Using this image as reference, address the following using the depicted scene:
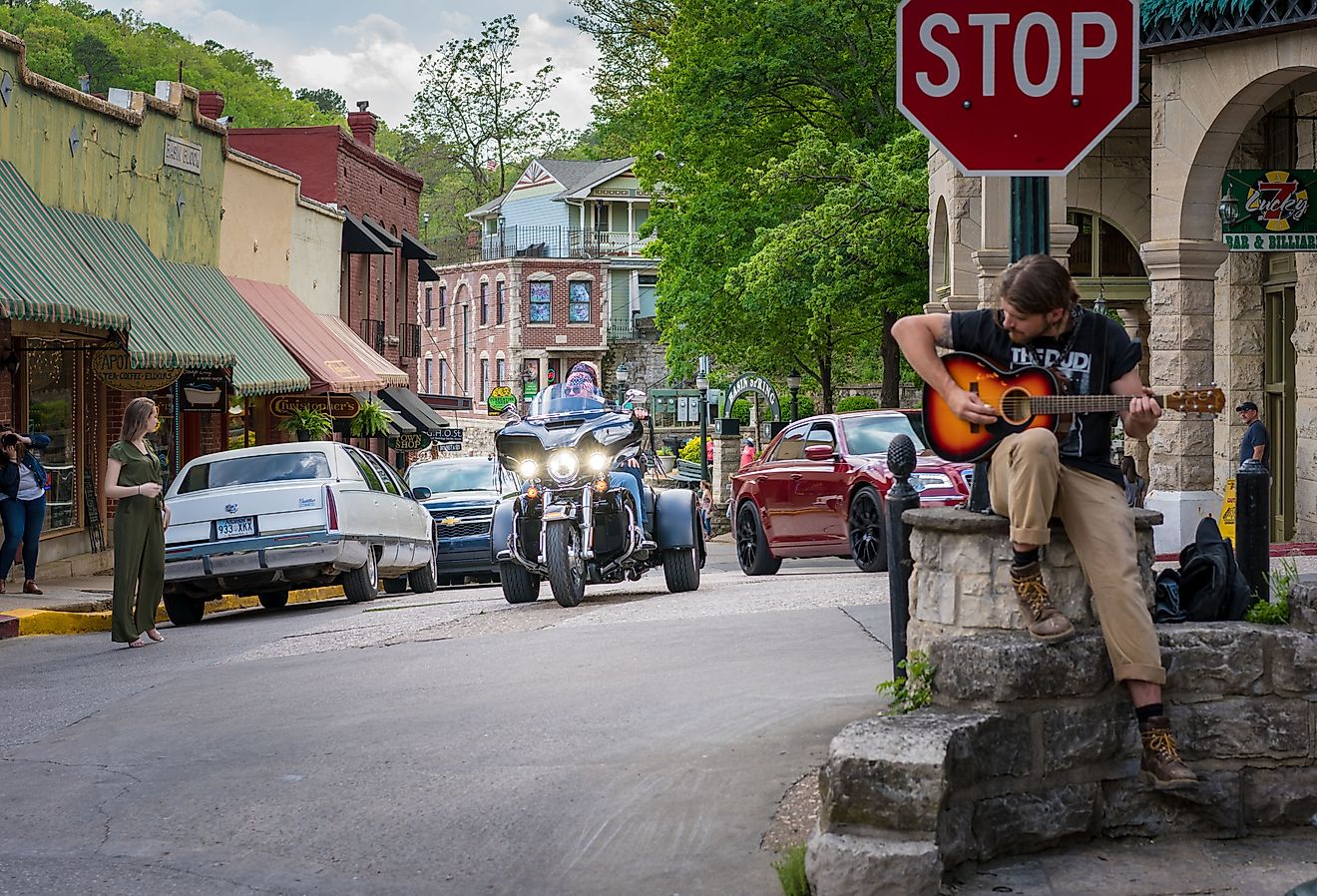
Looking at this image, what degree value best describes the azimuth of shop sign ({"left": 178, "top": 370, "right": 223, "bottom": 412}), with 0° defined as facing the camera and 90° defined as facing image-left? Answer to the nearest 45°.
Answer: approximately 0°

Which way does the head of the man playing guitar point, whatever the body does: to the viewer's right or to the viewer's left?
to the viewer's left

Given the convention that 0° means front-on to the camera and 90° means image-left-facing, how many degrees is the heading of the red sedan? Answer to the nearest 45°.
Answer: approximately 315°

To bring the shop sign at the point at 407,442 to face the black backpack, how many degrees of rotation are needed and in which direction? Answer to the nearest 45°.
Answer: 0° — it already faces it

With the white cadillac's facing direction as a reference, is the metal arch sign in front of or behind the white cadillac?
in front

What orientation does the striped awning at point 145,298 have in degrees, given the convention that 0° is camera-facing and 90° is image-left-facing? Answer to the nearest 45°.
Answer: approximately 315°

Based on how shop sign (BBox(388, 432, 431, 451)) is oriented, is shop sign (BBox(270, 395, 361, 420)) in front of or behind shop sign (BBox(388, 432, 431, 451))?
in front
